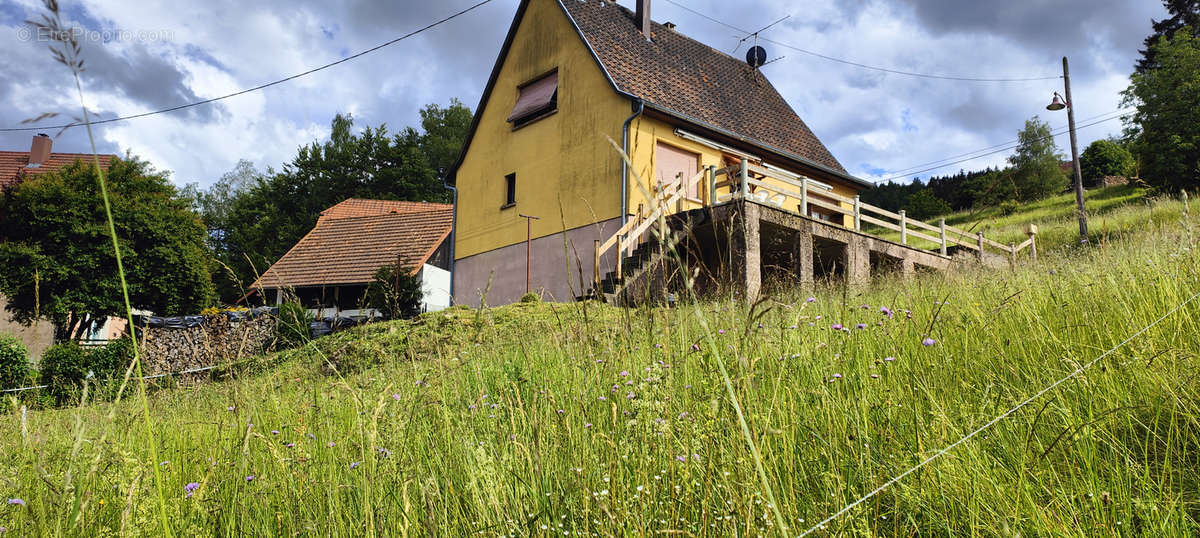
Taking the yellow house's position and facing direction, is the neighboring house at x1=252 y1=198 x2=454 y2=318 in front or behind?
behind

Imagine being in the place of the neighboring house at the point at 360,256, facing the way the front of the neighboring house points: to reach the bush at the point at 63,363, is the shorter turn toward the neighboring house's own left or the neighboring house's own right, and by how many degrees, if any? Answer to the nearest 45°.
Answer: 0° — it already faces it

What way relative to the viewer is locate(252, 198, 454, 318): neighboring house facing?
toward the camera

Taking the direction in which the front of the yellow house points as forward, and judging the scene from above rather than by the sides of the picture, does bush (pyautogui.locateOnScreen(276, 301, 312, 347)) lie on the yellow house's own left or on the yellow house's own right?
on the yellow house's own right

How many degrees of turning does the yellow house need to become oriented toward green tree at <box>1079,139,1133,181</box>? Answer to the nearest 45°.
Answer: approximately 90° to its left

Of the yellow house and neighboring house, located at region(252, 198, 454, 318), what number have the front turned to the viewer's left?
0

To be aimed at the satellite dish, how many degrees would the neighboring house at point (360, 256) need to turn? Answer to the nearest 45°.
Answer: approximately 45° to its left

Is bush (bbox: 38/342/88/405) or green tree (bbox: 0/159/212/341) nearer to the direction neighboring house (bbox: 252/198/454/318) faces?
the bush

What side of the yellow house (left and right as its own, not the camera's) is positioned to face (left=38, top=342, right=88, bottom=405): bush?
right

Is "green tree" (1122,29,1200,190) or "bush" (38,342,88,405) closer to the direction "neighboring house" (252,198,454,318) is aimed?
the bush

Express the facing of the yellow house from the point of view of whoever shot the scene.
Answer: facing the viewer and to the right of the viewer

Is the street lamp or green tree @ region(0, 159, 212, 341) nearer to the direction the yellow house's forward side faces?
the street lamp
